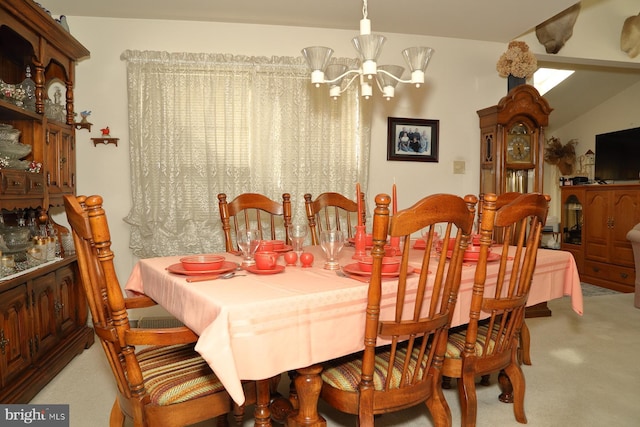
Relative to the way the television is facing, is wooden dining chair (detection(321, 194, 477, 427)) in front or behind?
in front

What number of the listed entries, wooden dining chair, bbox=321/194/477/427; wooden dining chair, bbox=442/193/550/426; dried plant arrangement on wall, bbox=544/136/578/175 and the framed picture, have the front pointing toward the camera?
2

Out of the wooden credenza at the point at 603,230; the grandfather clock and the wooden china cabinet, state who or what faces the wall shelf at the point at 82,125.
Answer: the wooden credenza

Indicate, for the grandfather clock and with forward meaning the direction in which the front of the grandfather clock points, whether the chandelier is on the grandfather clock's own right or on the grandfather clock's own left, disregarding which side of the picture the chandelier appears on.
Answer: on the grandfather clock's own right

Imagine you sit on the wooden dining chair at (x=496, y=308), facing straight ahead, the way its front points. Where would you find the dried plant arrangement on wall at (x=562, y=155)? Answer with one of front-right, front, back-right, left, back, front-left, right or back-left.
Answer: front-right

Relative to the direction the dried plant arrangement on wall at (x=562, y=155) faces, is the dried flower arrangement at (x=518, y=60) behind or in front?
in front

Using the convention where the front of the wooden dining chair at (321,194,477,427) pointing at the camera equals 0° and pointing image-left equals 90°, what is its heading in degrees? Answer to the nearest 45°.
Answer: approximately 135°

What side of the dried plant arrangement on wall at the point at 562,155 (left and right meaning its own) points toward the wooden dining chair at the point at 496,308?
front

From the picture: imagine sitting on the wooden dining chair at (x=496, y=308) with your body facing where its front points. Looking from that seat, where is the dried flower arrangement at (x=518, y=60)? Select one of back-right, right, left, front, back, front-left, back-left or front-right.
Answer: front-right

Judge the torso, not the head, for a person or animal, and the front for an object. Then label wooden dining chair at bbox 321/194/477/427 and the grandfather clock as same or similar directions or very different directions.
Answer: very different directions

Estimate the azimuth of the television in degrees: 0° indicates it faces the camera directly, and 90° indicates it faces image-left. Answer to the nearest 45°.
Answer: approximately 45°

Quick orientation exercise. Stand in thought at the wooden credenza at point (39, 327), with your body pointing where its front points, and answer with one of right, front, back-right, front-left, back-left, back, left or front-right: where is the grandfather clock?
front-left

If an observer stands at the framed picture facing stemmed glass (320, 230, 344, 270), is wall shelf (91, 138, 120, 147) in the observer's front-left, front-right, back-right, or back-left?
front-right

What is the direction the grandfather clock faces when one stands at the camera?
facing the viewer and to the right of the viewer

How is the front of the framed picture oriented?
toward the camera

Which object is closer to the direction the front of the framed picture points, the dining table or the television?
the dining table

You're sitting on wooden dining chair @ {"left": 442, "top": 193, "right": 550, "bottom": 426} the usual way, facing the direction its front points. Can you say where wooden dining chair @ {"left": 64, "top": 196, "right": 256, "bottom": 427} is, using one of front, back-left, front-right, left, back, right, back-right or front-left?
left
